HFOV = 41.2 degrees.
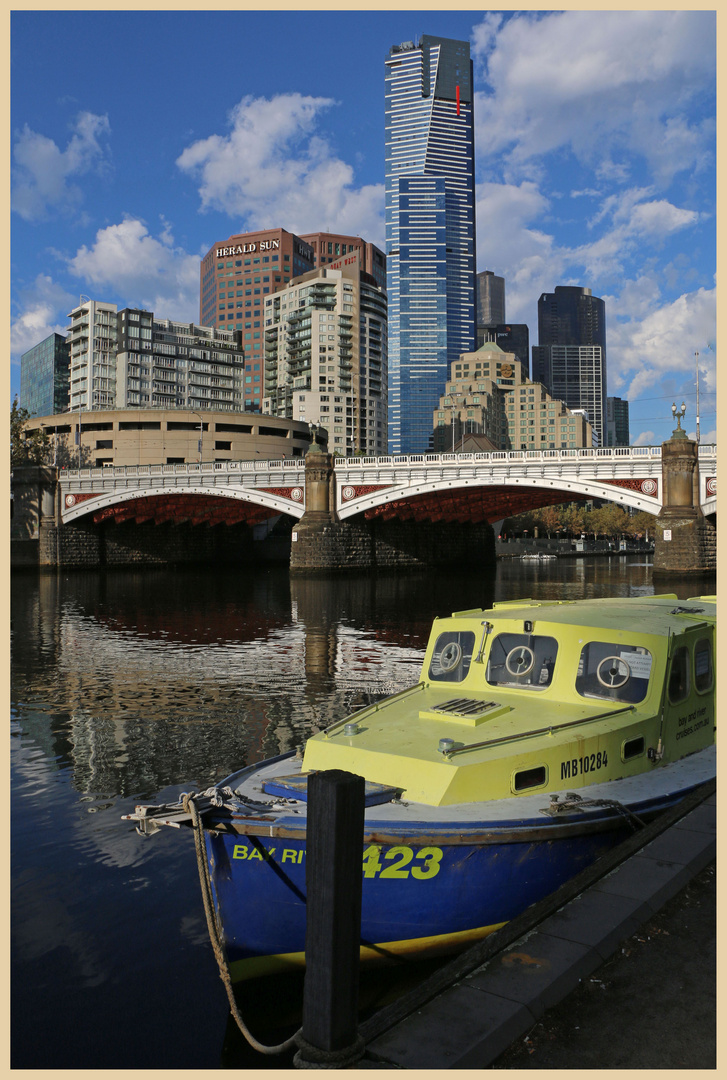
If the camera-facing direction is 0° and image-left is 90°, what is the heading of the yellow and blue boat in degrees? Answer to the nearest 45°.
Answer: approximately 45°

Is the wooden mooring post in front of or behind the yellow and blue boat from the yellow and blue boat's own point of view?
in front
